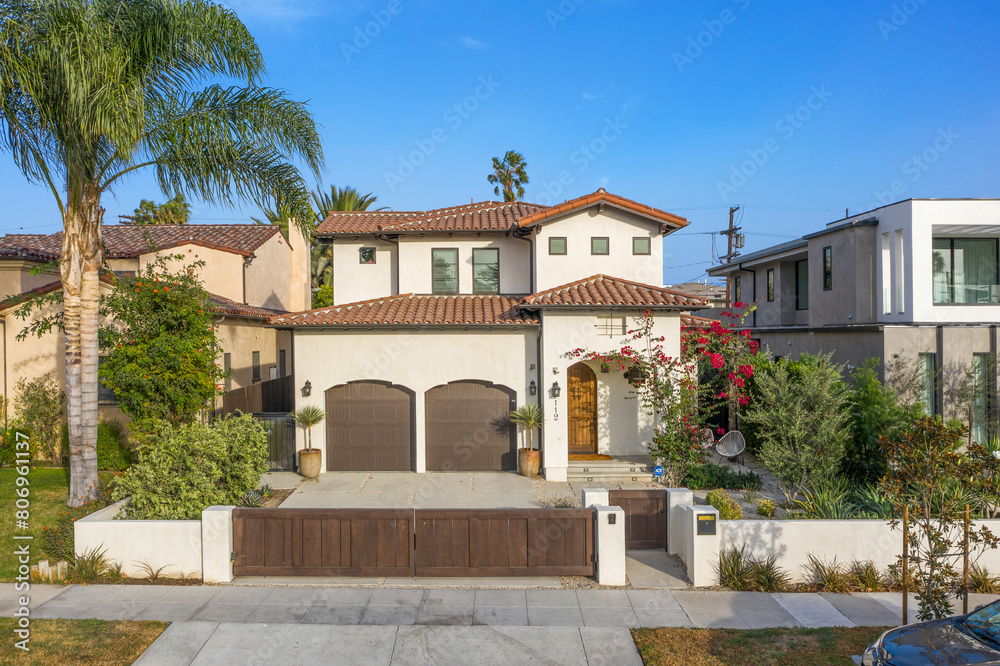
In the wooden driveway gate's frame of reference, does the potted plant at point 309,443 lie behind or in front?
behind

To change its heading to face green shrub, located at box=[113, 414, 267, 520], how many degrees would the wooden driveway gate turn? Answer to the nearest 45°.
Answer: approximately 135° to its right

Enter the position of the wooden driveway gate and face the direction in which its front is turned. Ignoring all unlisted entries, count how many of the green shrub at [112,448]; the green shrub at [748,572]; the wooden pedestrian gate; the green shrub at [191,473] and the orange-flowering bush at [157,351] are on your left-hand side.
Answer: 2

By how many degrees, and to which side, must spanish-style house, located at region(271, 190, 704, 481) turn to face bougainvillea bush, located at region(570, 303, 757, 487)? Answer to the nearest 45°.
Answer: approximately 90° to its left

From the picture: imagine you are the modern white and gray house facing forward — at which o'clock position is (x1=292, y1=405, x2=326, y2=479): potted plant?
The potted plant is roughly at 2 o'clock from the modern white and gray house.

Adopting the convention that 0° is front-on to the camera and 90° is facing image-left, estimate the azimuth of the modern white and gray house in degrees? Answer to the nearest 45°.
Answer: approximately 0°

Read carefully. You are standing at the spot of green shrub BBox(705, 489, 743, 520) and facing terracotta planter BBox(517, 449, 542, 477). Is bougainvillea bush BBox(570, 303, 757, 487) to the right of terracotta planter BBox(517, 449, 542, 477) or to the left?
right

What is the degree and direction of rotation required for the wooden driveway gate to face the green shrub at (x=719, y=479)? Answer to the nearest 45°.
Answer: approximately 135° to its left

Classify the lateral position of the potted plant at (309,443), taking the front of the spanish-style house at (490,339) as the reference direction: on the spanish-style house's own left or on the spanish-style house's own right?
on the spanish-style house's own right

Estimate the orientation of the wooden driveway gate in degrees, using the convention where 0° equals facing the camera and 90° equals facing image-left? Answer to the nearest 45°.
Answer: approximately 0°

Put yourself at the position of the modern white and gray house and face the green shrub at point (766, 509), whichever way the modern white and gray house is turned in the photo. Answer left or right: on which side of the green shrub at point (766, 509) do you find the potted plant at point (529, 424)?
right

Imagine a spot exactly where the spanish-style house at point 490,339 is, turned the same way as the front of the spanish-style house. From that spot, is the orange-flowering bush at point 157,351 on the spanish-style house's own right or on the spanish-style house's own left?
on the spanish-style house's own right

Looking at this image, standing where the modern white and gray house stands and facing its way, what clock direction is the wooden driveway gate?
The wooden driveway gate is roughly at 1 o'clock from the modern white and gray house.
